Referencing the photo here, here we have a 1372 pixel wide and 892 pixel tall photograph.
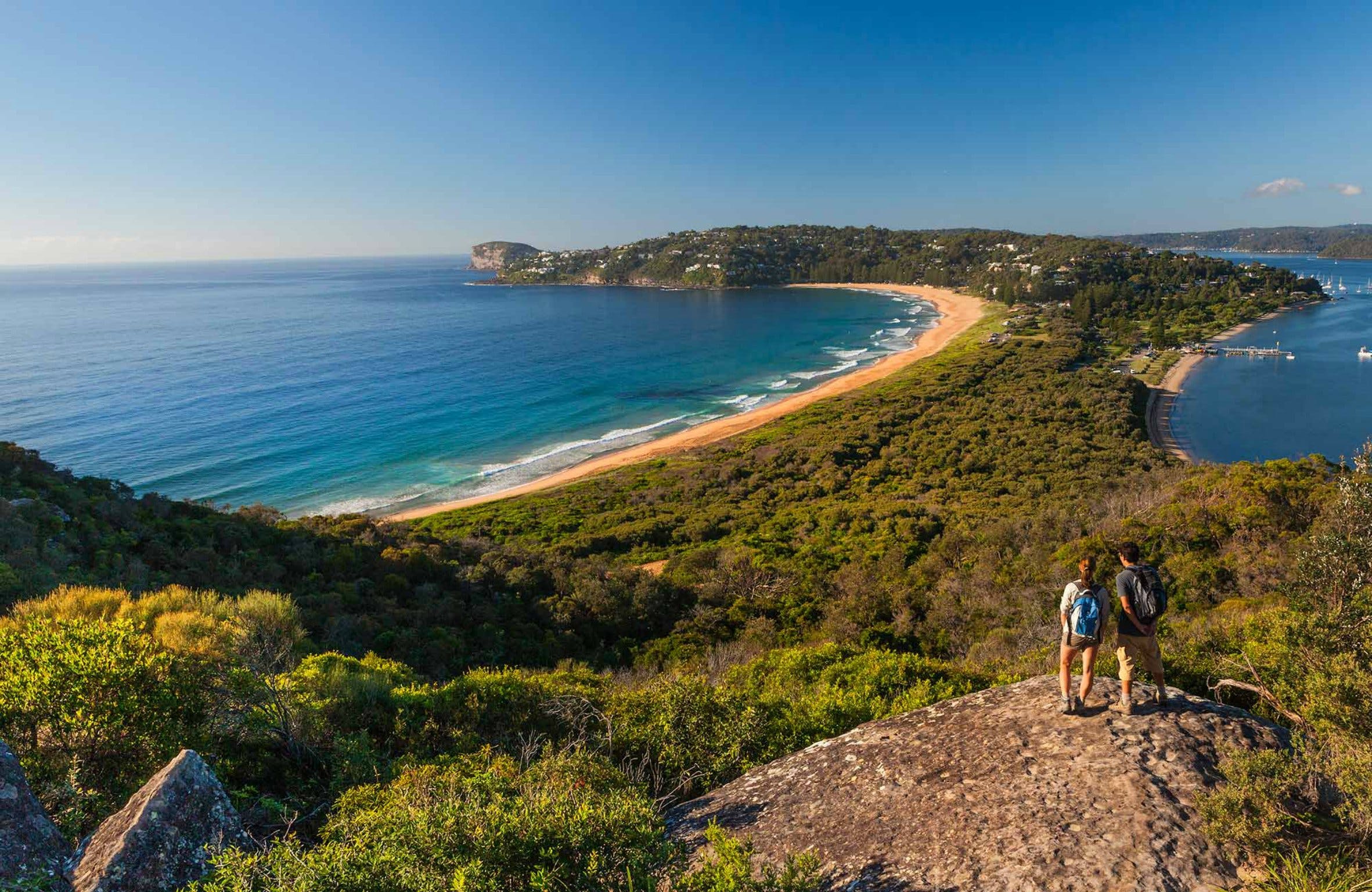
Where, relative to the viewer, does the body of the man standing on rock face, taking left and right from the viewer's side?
facing away from the viewer and to the left of the viewer

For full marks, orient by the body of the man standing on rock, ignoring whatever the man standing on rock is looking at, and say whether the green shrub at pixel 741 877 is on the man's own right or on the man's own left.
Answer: on the man's own left

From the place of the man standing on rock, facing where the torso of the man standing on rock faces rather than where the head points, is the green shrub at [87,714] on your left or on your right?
on your left

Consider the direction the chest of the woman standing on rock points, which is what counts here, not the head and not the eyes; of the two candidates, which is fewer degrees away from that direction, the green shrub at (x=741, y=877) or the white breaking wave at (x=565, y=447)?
the white breaking wave

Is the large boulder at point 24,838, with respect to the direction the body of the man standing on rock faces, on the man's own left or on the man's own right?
on the man's own left

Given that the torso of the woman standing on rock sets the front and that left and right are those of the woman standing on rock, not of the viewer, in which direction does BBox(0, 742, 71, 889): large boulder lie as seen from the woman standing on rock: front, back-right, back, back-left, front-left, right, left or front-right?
back-left

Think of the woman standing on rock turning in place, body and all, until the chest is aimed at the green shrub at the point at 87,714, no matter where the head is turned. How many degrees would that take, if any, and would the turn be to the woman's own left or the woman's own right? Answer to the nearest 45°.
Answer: approximately 135° to the woman's own left

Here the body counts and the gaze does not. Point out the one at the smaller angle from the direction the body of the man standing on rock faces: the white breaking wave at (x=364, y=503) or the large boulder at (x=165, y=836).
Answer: the white breaking wave

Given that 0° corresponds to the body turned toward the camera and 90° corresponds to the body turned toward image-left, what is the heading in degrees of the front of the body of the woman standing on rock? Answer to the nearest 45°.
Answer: approximately 180°
